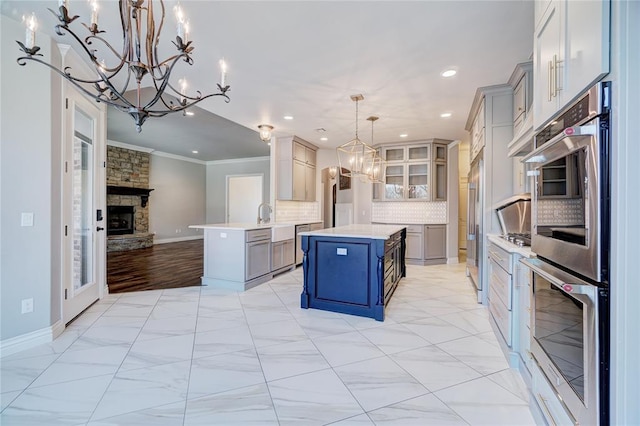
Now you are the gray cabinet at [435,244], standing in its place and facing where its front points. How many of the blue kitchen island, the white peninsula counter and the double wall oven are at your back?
0

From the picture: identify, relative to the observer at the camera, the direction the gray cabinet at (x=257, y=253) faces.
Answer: facing the viewer and to the right of the viewer

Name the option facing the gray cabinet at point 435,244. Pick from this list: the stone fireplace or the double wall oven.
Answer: the stone fireplace

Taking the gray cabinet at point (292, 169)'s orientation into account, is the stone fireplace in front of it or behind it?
behind

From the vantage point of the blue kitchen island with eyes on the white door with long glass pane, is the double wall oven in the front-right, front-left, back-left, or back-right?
back-left

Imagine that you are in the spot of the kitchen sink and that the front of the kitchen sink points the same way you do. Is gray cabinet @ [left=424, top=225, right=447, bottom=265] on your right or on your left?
on your left

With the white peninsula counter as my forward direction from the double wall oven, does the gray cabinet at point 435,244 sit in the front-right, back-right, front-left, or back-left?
front-right

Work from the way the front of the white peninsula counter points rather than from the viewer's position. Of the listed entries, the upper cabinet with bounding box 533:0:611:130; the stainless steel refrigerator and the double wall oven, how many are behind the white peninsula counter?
0

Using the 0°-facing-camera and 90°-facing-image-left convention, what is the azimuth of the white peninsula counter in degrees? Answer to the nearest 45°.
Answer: approximately 315°

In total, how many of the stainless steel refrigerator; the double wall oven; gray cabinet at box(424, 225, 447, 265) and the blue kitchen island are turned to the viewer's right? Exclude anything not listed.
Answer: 1

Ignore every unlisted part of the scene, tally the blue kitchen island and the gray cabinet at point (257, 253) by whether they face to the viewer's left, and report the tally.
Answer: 0

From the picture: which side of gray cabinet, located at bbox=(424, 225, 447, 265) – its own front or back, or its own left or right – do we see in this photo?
front

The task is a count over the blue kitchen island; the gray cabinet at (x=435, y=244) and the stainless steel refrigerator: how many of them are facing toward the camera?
1
